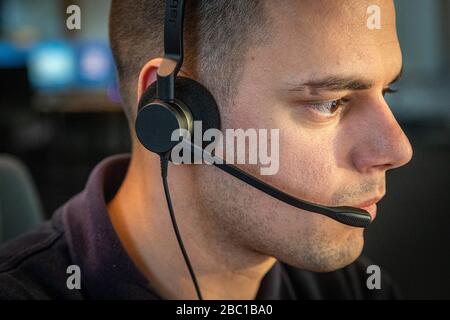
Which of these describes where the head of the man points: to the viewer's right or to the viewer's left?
to the viewer's right

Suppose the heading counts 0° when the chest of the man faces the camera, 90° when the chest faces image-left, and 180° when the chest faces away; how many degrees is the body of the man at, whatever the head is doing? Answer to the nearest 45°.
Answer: approximately 270°
